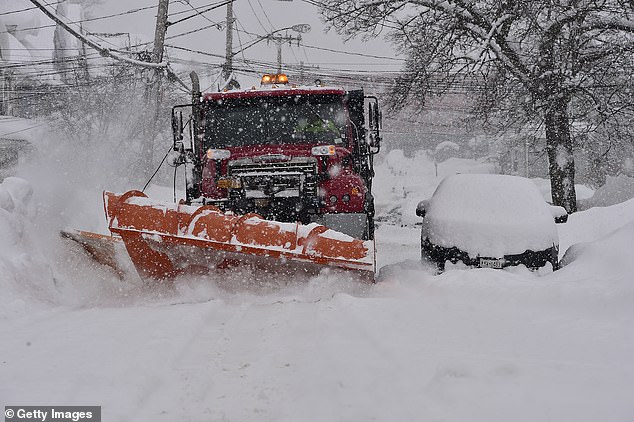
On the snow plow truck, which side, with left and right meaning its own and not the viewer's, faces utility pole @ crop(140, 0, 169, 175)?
back

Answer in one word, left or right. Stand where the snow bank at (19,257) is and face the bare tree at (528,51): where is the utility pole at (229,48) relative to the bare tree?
left

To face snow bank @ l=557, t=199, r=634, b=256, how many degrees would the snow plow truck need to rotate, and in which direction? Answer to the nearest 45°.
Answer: approximately 135° to its left

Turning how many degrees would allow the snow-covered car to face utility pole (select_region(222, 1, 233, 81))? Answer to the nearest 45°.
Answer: approximately 135° to its right

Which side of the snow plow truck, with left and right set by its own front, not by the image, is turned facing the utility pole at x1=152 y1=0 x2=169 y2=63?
back

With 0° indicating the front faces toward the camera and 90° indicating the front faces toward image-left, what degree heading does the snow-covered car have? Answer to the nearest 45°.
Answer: approximately 0°

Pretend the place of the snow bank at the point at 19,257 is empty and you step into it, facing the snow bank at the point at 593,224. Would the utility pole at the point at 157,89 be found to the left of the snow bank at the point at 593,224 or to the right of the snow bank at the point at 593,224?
left

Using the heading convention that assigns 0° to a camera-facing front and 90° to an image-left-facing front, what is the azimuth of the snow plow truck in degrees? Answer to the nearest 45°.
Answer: approximately 0°

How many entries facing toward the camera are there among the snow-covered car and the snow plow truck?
2

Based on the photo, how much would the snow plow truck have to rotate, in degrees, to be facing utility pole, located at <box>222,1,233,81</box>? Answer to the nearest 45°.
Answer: approximately 180°

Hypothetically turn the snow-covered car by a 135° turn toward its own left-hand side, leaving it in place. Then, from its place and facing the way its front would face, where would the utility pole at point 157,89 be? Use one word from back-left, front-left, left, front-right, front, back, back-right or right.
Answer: left
